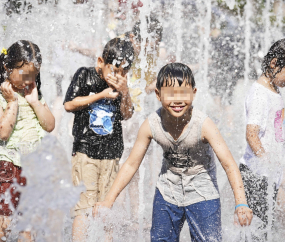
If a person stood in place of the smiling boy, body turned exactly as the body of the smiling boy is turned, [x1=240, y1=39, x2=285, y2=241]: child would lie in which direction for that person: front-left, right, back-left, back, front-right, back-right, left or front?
back-left

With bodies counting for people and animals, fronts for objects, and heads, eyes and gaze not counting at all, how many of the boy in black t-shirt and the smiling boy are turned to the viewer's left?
0

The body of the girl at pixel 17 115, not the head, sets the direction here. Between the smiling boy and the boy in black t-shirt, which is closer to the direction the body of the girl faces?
the smiling boy

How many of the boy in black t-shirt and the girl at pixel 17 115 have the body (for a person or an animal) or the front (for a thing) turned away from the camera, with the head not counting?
0

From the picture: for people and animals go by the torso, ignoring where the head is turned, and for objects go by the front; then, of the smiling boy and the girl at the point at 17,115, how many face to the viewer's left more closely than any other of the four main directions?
0

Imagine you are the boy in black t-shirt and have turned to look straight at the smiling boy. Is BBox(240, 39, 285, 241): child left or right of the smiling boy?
left

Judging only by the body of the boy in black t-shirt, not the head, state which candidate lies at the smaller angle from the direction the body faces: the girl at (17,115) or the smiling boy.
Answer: the smiling boy

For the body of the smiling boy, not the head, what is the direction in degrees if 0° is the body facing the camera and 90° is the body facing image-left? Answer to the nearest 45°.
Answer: approximately 0°

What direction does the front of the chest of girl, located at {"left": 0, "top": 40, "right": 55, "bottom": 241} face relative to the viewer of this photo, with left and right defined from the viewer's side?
facing the viewer and to the right of the viewer

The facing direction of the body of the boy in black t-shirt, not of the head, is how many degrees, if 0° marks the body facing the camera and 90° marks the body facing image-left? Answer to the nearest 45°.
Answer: approximately 315°

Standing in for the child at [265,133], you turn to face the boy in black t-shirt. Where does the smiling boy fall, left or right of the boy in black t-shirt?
left

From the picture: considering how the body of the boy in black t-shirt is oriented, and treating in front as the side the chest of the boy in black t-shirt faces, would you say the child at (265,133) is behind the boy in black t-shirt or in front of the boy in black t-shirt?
in front

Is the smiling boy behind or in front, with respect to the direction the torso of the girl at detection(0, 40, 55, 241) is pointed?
in front
